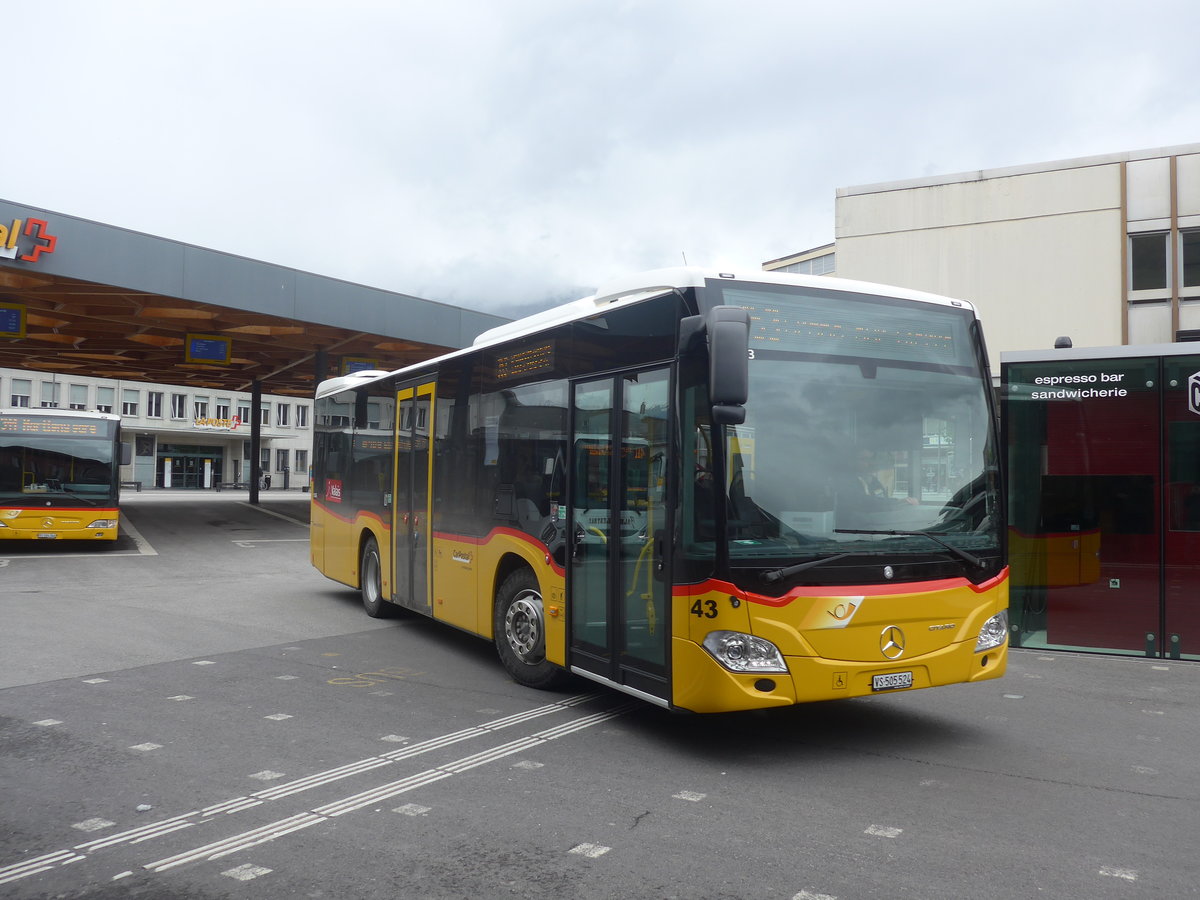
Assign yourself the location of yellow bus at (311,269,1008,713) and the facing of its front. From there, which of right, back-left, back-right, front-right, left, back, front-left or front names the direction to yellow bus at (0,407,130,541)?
back

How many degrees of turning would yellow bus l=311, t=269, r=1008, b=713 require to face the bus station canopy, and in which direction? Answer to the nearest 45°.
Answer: approximately 180°

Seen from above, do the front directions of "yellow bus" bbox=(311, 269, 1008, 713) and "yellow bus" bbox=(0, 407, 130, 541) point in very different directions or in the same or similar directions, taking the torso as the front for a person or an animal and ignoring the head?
same or similar directions

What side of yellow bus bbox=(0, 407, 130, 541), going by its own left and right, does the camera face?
front

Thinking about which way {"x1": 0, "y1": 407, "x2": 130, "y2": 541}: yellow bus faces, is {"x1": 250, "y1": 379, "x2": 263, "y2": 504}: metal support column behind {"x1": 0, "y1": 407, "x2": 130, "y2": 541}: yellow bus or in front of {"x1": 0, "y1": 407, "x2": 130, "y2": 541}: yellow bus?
behind

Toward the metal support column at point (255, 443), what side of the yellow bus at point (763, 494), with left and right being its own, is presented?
back

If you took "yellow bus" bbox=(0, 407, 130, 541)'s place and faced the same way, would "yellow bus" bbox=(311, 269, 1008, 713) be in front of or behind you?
in front

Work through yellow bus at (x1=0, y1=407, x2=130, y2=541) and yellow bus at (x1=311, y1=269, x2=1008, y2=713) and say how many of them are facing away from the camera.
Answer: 0

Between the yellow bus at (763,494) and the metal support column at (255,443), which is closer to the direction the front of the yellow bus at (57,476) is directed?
the yellow bus
